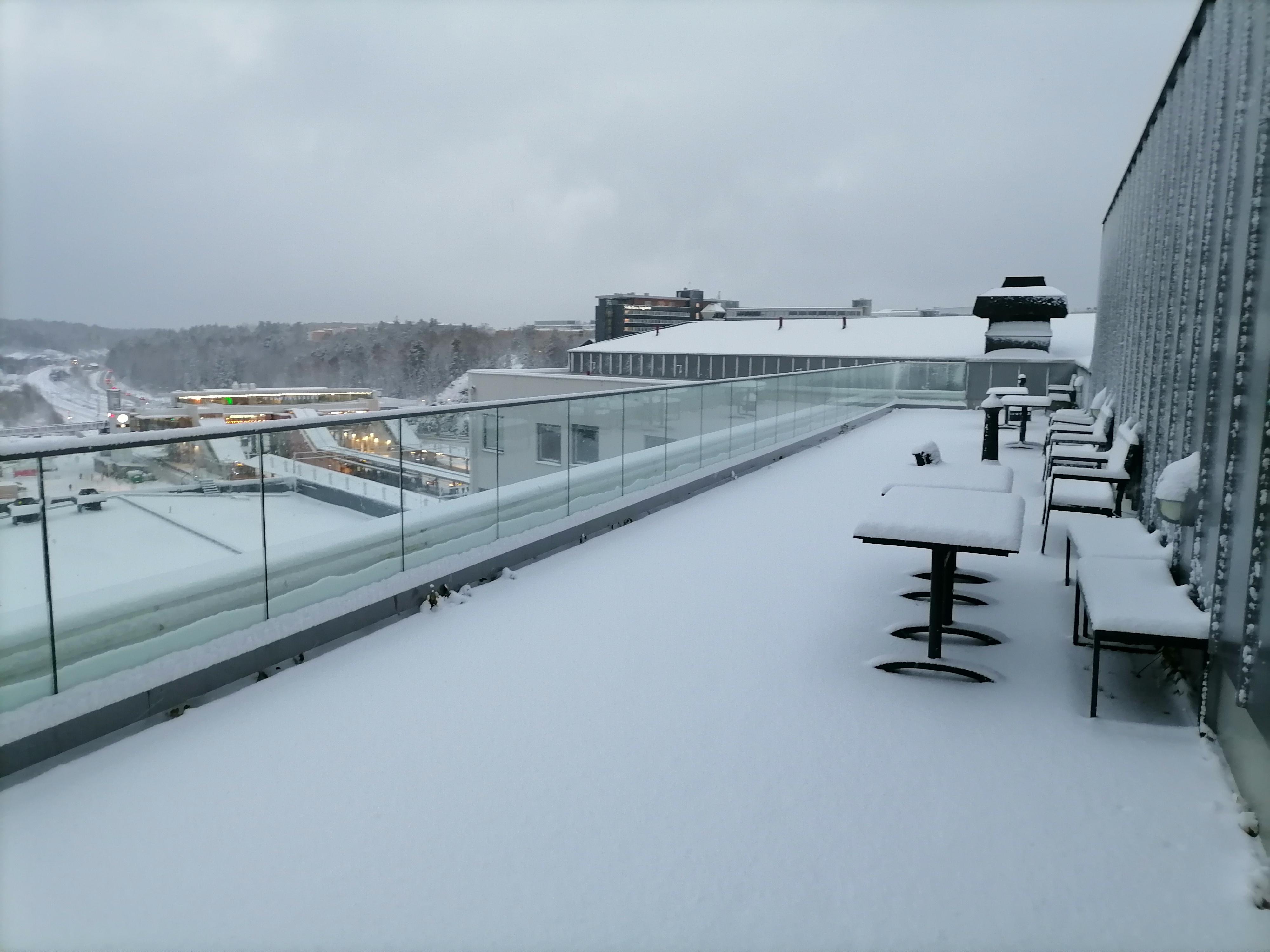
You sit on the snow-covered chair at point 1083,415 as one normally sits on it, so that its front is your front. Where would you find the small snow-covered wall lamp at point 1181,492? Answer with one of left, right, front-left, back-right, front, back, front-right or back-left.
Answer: left

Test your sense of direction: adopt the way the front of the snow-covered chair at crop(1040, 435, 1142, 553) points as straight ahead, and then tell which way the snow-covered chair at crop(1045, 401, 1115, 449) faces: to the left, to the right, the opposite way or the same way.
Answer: the same way

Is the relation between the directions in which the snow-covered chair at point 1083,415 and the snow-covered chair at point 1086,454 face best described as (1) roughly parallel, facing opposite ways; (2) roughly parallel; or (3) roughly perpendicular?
roughly parallel

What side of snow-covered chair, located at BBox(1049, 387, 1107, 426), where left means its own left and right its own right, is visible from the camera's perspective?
left

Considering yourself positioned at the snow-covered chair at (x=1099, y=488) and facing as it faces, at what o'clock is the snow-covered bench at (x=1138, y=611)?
The snow-covered bench is roughly at 9 o'clock from the snow-covered chair.

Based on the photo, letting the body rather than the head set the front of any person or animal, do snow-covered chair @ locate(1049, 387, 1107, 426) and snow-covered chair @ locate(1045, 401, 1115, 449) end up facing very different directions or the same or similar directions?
same or similar directions

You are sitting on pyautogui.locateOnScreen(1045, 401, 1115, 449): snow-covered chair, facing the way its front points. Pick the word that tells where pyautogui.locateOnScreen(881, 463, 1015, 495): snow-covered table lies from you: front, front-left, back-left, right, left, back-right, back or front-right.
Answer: left

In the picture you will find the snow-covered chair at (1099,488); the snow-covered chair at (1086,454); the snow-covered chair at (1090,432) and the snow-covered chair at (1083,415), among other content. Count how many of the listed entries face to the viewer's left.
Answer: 4

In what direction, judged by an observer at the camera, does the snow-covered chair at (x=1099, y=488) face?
facing to the left of the viewer

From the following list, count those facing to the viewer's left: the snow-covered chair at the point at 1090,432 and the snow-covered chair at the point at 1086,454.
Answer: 2

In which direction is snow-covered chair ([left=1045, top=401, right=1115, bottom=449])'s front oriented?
to the viewer's left

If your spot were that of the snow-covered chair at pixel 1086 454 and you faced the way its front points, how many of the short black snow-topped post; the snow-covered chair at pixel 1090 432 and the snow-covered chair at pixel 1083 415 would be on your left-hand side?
0

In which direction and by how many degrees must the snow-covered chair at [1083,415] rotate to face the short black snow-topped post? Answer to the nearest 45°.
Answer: approximately 45° to its left

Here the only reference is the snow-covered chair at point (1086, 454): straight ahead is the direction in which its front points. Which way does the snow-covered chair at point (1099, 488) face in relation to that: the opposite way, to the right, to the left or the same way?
the same way
